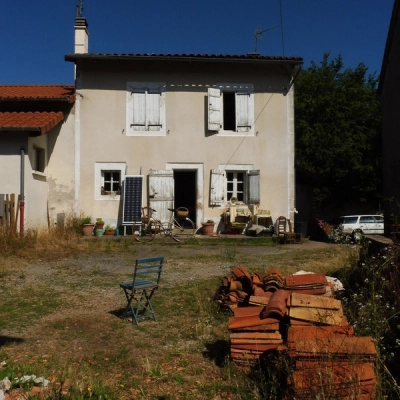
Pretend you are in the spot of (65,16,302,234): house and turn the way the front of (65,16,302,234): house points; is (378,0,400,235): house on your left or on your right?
on your left

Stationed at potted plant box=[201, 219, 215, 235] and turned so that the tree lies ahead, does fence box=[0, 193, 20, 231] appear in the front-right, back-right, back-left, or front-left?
back-left

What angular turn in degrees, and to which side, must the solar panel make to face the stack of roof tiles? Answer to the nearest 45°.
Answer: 0° — it already faces it

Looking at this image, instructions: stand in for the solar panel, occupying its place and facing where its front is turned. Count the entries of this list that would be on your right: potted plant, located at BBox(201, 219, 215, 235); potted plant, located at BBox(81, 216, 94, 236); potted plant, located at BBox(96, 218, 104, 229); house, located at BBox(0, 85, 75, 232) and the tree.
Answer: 3

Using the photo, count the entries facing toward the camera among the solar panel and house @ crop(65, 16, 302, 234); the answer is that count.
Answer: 2

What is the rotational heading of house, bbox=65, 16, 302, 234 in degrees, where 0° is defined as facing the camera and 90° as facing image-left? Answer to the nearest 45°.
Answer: approximately 0°

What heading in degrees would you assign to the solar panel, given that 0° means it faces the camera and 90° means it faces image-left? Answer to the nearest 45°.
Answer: approximately 0°
